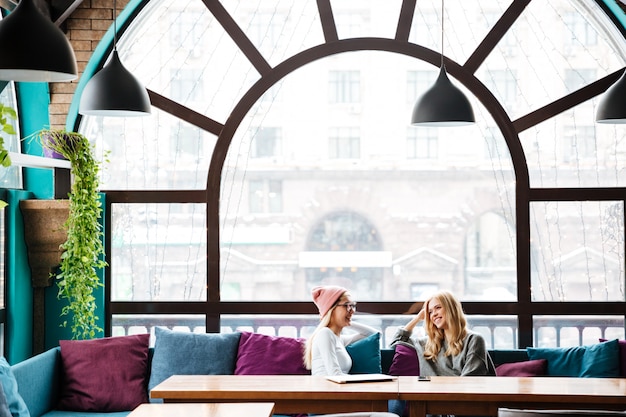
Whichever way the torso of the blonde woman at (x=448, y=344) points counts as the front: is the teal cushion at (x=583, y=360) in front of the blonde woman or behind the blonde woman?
behind

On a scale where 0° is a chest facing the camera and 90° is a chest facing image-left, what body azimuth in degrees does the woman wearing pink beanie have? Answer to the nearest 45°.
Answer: approximately 270°

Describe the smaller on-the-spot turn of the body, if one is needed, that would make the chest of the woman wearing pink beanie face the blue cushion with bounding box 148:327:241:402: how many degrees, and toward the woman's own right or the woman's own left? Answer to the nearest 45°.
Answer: approximately 180°

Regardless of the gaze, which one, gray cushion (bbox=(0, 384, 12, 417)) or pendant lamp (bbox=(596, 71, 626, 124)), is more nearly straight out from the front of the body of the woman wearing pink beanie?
the pendant lamp

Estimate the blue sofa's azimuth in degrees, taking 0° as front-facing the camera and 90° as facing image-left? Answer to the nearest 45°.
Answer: approximately 0°

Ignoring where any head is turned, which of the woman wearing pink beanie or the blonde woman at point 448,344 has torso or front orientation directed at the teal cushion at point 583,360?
the woman wearing pink beanie

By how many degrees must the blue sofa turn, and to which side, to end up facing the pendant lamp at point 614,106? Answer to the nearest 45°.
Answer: approximately 90° to its left

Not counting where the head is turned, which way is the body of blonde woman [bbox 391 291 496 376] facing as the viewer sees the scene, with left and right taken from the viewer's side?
facing the viewer and to the left of the viewer
